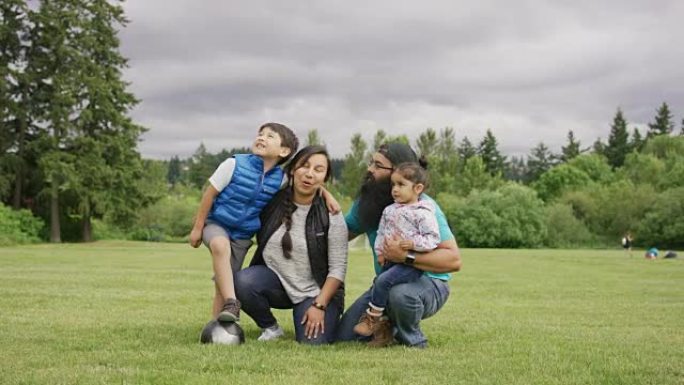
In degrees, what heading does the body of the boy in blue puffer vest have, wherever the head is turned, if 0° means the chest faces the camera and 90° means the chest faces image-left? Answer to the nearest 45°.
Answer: approximately 0°

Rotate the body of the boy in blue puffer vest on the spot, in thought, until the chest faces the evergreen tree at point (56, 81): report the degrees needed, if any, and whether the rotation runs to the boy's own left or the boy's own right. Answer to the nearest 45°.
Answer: approximately 180°

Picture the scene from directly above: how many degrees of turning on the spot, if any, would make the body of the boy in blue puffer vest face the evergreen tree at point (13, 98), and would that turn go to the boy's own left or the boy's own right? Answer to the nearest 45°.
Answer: approximately 180°

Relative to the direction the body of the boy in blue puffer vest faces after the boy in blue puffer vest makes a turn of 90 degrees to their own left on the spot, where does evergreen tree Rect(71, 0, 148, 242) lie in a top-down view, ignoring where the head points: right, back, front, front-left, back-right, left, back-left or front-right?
left

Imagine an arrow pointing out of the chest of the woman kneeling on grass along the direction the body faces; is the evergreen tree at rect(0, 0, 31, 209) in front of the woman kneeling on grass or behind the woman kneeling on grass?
behind

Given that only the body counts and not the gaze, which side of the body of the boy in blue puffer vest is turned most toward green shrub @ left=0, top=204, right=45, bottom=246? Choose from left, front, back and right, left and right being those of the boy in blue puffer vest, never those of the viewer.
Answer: back

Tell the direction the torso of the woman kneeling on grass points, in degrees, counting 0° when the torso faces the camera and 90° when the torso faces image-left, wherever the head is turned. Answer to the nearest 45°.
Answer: approximately 0°

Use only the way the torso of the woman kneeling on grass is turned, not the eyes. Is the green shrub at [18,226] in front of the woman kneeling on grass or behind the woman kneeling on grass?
behind
